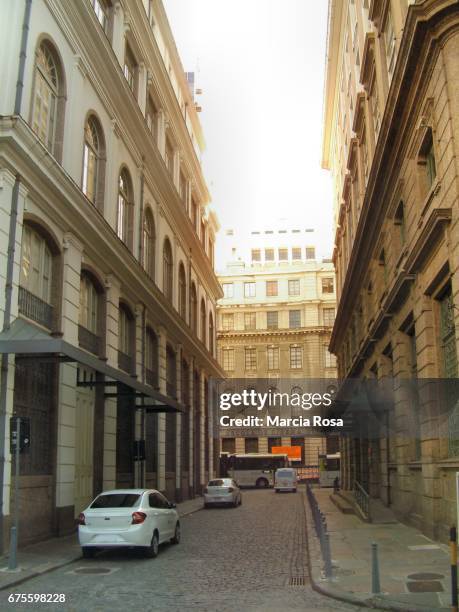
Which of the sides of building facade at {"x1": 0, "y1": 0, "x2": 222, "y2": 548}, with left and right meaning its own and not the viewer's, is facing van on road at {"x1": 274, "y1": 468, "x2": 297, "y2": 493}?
left

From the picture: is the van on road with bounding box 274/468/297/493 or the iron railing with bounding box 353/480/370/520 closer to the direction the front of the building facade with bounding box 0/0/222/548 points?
the iron railing

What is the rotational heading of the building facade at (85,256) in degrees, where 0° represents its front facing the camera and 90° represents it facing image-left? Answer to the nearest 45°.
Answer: approximately 315°

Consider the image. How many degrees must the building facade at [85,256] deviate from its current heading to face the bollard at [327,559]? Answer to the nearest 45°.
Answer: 0° — it already faces it

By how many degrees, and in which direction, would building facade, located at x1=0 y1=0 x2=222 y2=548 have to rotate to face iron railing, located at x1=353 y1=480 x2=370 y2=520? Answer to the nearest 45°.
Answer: approximately 45° to its left

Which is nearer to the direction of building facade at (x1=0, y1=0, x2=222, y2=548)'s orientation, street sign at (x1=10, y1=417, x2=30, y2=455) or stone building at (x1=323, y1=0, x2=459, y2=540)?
the stone building

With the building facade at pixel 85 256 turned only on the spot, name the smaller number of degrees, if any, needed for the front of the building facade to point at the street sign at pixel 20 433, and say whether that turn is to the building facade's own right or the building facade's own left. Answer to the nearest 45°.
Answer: approximately 45° to the building facade's own right

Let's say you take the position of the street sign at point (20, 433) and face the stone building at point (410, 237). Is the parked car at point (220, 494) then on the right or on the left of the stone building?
left
